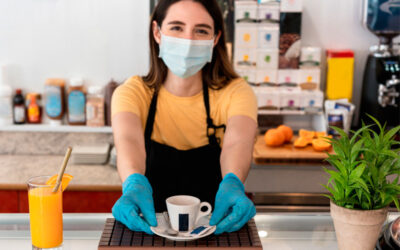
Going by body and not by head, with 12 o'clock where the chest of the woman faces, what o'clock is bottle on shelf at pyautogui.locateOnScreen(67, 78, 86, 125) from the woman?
The bottle on shelf is roughly at 5 o'clock from the woman.

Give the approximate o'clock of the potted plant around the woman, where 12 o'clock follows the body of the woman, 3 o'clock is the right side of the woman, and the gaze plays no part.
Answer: The potted plant is roughly at 11 o'clock from the woman.

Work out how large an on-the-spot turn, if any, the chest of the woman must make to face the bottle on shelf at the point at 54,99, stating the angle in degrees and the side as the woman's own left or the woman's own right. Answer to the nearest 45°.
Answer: approximately 135° to the woman's own right

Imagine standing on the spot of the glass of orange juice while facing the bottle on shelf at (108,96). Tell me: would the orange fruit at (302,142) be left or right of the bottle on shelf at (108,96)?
right

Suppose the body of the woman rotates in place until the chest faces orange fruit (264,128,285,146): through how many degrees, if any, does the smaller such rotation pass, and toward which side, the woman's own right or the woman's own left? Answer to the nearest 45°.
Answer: approximately 135° to the woman's own left

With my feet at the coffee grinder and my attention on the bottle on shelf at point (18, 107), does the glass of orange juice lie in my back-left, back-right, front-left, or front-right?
front-left

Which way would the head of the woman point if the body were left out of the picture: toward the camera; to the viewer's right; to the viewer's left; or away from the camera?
toward the camera

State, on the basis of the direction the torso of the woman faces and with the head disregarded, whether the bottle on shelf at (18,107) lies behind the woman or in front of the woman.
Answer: behind

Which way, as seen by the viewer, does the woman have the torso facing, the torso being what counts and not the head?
toward the camera

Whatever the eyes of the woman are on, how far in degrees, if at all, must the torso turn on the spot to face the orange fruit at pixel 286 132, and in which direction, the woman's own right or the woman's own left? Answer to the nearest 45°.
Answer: approximately 135° to the woman's own left

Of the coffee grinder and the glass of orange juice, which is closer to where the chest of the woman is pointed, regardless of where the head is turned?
the glass of orange juice

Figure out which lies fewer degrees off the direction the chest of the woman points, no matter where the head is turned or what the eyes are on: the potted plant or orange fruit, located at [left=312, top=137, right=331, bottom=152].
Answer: the potted plant

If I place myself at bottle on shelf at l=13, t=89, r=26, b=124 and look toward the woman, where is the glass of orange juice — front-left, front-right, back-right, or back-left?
front-right
